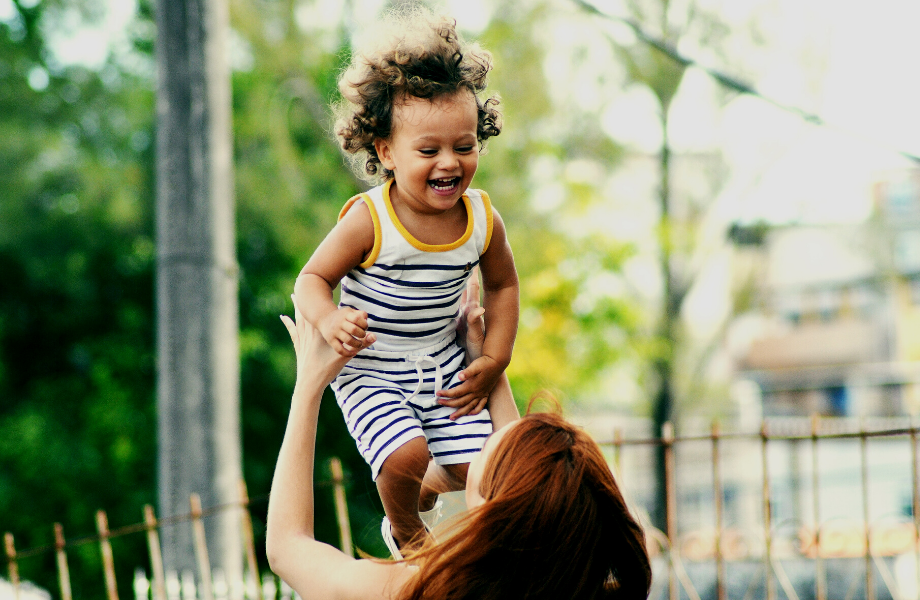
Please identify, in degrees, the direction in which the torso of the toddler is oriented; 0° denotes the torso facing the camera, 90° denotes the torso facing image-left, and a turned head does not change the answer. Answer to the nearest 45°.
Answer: approximately 315°

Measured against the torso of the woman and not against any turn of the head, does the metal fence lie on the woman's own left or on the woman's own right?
on the woman's own right

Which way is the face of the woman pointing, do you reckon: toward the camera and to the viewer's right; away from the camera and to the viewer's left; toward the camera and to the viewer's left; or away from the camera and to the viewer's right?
away from the camera and to the viewer's left

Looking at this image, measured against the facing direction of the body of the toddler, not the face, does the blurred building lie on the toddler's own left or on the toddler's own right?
on the toddler's own left

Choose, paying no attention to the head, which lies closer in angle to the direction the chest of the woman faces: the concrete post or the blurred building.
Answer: the concrete post

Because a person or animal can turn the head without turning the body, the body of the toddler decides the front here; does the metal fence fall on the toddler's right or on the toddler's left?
on the toddler's left

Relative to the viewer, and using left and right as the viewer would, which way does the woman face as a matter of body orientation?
facing away from the viewer and to the left of the viewer
